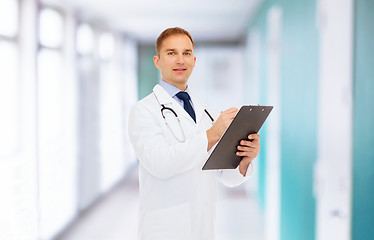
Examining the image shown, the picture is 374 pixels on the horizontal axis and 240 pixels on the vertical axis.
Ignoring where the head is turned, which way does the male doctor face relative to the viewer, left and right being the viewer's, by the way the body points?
facing the viewer and to the right of the viewer
